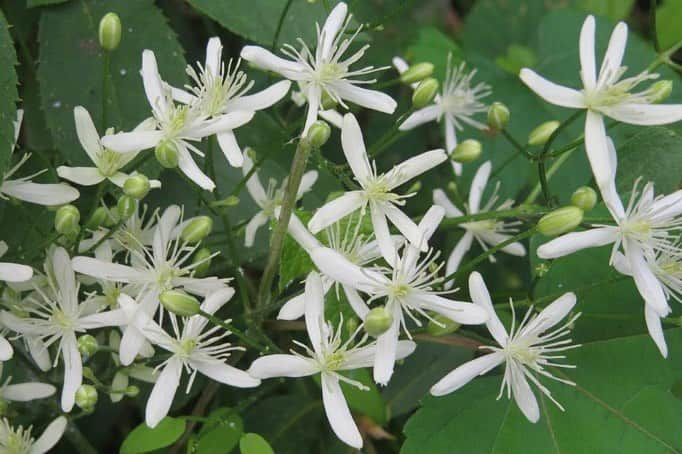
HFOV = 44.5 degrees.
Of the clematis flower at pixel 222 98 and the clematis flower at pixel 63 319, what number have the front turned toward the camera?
2

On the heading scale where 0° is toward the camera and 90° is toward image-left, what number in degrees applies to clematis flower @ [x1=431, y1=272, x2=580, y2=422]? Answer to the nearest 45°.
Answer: approximately 315°

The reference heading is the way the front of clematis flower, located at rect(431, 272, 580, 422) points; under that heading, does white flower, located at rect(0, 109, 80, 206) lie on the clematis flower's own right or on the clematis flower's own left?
on the clematis flower's own right

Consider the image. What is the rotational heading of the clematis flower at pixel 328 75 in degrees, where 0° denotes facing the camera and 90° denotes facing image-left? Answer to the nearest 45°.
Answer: approximately 315°

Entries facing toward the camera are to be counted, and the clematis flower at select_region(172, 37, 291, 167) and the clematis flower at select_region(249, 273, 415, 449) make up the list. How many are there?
2

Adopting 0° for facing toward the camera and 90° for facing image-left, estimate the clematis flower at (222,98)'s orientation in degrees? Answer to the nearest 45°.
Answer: approximately 0°

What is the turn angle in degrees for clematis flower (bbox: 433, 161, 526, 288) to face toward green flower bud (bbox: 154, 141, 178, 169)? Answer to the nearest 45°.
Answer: approximately 90° to its right
